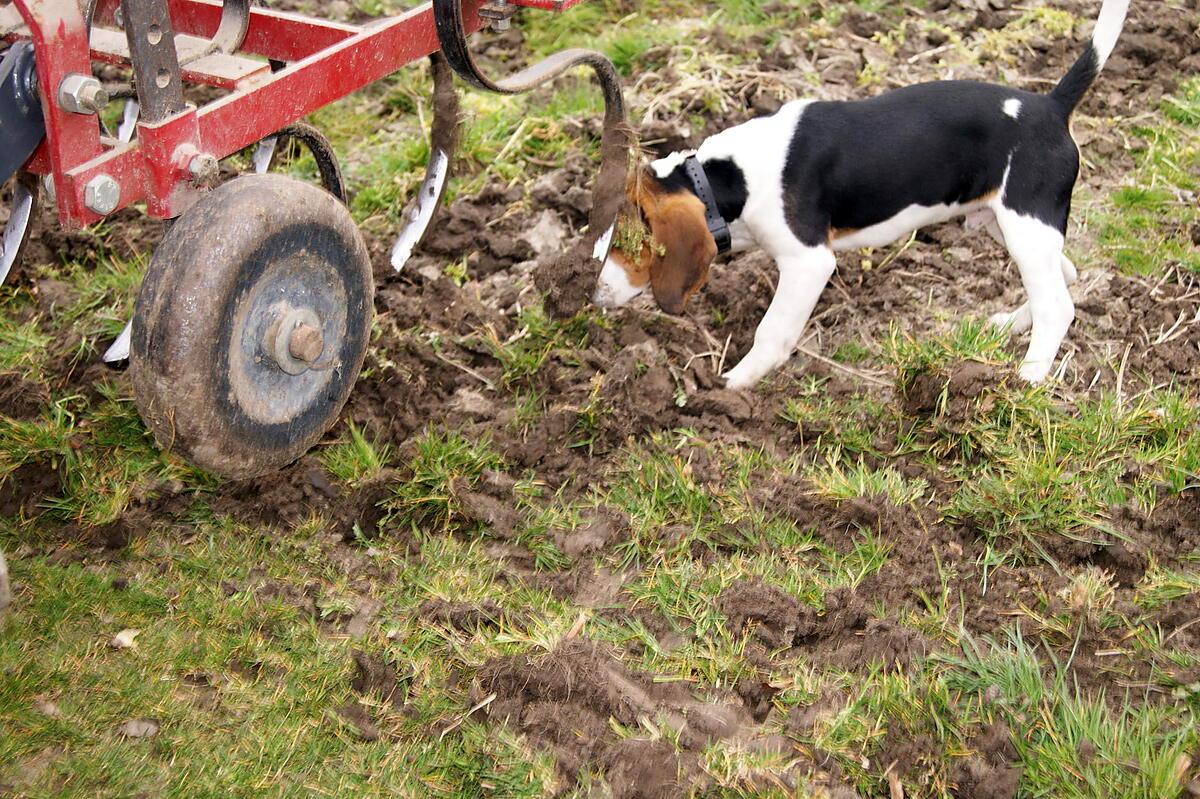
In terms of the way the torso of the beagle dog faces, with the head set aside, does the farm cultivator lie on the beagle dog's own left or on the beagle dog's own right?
on the beagle dog's own left

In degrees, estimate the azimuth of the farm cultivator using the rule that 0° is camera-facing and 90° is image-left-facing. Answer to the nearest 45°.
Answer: approximately 45°

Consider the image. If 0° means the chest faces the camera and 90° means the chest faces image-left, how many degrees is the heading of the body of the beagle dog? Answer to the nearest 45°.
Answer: approximately 90°

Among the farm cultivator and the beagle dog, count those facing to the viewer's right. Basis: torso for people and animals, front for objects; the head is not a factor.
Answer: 0
